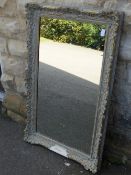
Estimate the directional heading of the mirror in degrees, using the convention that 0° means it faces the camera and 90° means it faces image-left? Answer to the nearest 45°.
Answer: approximately 45°
